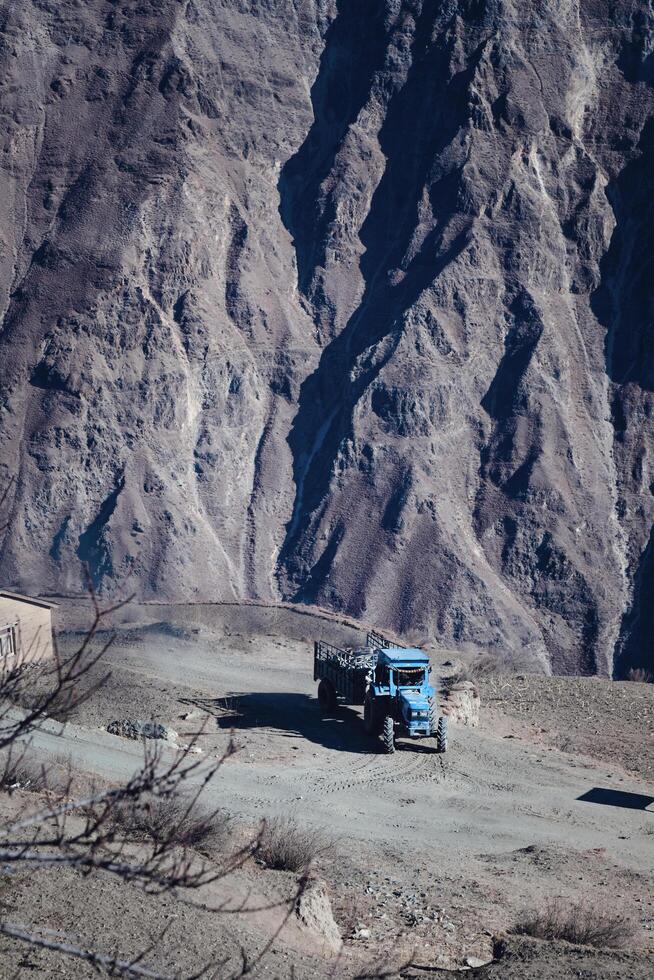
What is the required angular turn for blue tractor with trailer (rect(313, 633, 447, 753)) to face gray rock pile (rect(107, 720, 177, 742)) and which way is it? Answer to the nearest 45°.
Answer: approximately 135° to its right

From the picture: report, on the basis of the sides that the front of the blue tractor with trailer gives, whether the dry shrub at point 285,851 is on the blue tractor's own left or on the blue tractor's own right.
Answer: on the blue tractor's own right

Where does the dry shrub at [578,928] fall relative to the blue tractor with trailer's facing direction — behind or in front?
in front

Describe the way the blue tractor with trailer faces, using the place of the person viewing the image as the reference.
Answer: facing the viewer and to the right of the viewer

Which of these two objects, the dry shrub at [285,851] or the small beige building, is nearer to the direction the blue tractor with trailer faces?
the dry shrub

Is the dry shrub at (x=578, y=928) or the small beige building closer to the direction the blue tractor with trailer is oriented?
the dry shrub

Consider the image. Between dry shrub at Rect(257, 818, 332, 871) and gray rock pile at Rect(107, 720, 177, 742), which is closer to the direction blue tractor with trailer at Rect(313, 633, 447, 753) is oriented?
the dry shrub

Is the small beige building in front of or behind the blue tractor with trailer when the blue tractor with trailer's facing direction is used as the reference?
behind

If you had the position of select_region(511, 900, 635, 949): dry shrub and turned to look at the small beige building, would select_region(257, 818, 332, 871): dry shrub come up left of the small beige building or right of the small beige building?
left
